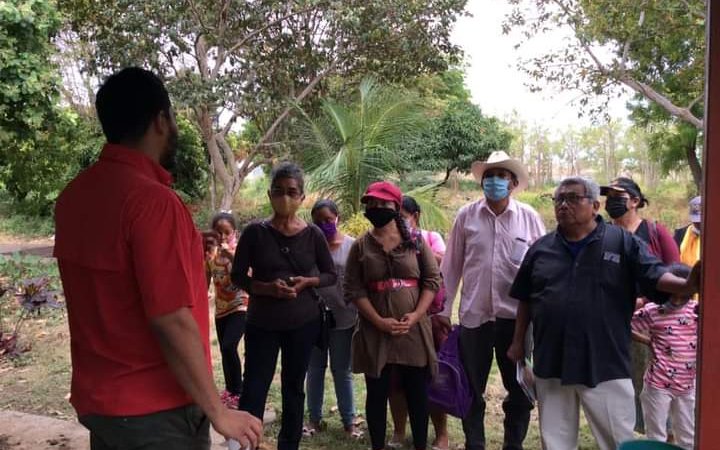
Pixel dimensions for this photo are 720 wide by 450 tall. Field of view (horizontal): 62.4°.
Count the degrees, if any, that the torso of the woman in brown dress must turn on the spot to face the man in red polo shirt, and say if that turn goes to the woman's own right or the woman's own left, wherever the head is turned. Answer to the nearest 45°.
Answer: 0° — they already face them

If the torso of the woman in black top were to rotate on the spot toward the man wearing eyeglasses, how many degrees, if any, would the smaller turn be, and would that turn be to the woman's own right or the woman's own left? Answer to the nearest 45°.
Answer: approximately 45° to the woman's own left

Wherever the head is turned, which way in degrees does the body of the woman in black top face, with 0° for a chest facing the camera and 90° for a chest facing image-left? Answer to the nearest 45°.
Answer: approximately 0°

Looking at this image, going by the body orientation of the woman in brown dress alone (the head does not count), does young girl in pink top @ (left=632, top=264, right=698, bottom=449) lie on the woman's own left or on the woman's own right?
on the woman's own left

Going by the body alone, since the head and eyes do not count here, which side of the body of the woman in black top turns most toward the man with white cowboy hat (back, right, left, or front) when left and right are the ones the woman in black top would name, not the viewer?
left

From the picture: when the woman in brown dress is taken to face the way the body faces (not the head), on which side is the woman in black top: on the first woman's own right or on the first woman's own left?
on the first woman's own right

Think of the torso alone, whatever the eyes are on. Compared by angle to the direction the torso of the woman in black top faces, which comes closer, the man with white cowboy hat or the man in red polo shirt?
the man in red polo shirt

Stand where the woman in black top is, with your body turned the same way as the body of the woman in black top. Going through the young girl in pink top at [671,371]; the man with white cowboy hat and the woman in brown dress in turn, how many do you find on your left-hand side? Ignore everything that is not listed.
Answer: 3

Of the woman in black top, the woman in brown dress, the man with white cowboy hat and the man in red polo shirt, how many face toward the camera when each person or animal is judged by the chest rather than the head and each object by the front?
3

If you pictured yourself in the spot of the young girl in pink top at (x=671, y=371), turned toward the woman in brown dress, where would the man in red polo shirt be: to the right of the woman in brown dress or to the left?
left

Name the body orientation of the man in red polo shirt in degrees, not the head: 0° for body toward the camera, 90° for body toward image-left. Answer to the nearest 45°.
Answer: approximately 225°

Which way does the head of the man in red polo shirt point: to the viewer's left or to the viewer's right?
to the viewer's right

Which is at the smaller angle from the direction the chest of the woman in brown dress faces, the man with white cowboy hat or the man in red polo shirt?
the man in red polo shirt
